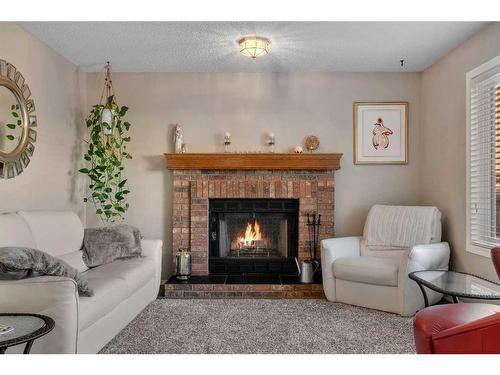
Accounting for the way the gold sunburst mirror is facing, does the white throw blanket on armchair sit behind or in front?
in front

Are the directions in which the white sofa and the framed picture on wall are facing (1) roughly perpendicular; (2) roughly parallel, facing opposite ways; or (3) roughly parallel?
roughly perpendicular

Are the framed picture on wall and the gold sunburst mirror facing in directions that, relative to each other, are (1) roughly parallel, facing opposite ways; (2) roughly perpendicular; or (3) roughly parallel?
roughly perpendicular

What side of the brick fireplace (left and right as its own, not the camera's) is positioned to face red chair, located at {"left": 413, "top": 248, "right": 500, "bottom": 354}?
front

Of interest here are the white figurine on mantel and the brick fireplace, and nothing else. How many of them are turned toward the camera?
2

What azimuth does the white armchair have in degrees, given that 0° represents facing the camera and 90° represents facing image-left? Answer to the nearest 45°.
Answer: approximately 45°

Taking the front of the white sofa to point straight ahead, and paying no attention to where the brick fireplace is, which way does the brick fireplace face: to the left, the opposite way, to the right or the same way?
to the right

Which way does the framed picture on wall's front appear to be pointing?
toward the camera

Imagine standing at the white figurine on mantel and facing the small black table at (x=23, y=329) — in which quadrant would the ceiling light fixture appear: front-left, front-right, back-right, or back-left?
front-left

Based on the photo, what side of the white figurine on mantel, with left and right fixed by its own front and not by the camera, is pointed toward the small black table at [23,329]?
front

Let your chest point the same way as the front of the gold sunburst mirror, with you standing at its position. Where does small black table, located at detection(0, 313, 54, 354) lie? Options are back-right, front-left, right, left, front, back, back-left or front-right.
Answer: front-right

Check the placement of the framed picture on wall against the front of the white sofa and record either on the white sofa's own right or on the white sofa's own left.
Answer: on the white sofa's own left

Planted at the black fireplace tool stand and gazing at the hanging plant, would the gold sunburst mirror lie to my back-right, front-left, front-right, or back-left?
front-left

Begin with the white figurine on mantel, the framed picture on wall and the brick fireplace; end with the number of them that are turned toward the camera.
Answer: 3

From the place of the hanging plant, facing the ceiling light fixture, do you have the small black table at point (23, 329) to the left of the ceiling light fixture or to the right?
right

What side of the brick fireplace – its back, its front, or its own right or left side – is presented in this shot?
front

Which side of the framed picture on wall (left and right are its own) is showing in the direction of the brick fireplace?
right
